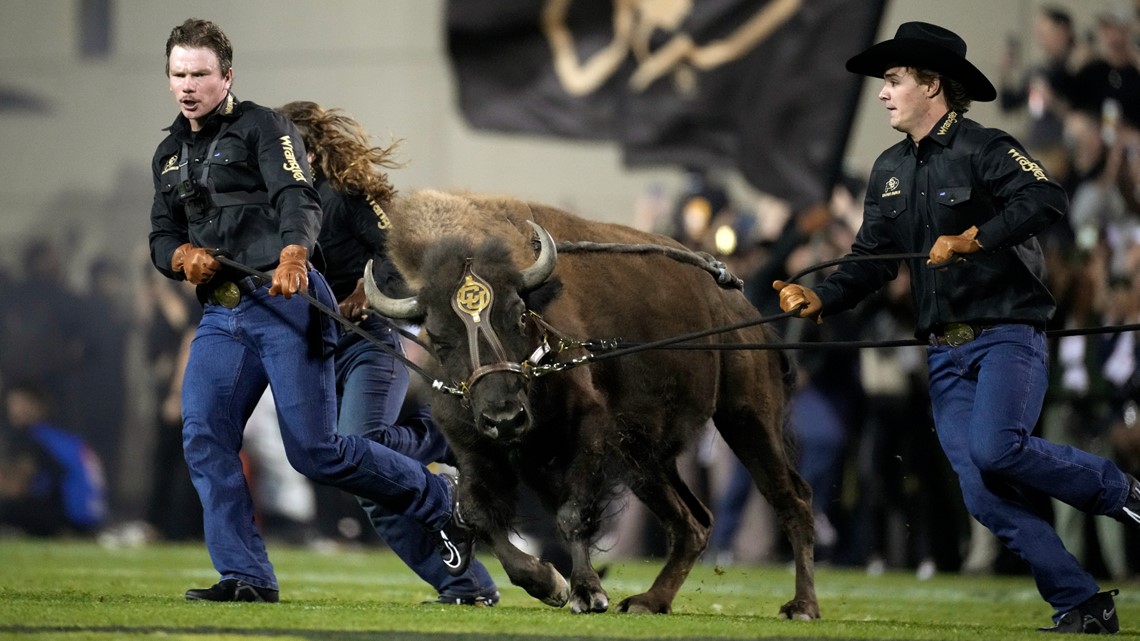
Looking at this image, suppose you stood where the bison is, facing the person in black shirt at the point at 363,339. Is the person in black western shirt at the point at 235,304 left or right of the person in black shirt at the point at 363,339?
left

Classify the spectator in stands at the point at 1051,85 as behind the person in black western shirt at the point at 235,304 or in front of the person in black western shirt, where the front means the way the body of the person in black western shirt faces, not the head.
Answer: behind

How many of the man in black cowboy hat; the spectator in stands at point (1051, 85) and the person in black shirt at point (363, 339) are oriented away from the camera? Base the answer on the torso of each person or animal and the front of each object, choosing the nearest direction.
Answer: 0

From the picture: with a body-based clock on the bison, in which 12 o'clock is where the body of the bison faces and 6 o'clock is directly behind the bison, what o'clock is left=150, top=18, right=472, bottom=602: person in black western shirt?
The person in black western shirt is roughly at 1 o'clock from the bison.

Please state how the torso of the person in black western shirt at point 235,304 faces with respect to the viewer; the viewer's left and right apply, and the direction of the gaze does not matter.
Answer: facing the viewer and to the left of the viewer

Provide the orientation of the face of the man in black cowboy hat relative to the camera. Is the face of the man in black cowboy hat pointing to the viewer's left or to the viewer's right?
to the viewer's left

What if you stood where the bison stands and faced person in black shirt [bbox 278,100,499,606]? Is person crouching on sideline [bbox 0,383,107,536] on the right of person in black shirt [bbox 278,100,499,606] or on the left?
right

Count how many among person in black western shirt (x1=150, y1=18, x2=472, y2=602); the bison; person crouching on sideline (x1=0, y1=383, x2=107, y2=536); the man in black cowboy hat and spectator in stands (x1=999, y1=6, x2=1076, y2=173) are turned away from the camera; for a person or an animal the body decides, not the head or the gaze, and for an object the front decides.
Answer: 0

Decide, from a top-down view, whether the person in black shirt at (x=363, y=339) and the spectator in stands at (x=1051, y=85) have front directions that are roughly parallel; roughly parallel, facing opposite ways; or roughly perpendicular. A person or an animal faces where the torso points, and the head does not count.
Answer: roughly parallel

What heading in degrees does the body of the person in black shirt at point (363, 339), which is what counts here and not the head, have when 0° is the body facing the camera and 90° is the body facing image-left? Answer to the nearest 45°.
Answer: approximately 90°

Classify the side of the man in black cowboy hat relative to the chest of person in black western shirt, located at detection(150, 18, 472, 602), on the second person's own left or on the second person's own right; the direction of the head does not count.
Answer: on the second person's own left
